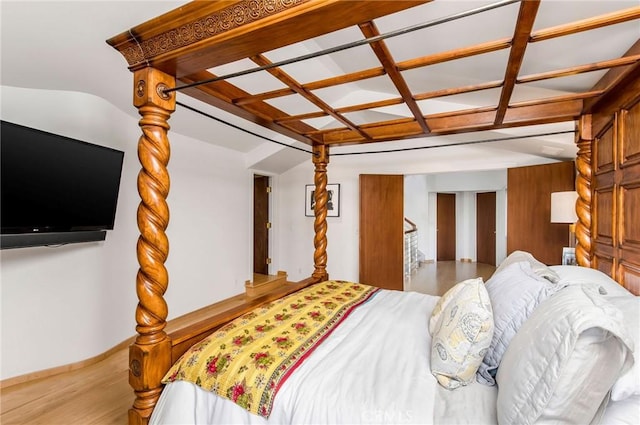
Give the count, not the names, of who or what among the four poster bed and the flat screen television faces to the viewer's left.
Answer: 1

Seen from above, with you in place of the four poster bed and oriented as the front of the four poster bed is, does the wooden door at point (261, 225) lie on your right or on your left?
on your right

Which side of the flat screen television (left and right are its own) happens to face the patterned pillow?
front

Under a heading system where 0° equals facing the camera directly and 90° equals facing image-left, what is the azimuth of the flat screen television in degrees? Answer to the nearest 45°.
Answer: approximately 315°

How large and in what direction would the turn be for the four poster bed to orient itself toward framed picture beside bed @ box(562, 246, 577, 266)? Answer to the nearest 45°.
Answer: approximately 135° to its right

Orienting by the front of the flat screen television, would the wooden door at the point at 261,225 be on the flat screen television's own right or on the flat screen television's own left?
on the flat screen television's own left

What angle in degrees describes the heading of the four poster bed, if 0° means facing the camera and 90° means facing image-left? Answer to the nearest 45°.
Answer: approximately 90°

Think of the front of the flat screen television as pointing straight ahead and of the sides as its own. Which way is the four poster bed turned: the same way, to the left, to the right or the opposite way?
the opposite way
